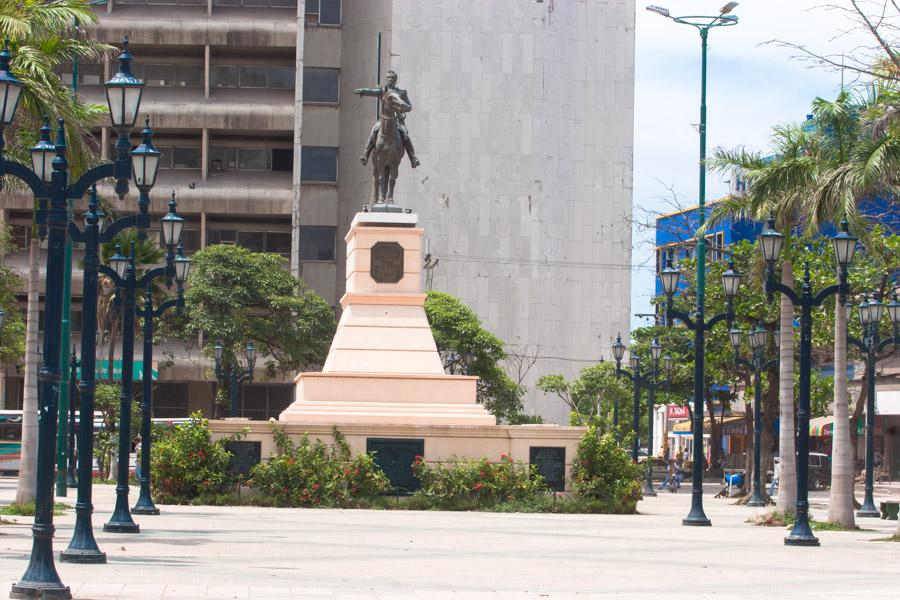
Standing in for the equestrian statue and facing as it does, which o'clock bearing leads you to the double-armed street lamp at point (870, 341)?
The double-armed street lamp is roughly at 9 o'clock from the equestrian statue.

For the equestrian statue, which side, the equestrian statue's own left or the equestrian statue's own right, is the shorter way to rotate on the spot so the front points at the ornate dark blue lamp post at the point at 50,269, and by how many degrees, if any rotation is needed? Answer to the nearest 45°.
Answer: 0° — it already faces it

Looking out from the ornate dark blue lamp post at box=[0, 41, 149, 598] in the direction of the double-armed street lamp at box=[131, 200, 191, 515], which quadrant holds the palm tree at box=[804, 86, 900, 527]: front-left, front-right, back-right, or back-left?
front-right

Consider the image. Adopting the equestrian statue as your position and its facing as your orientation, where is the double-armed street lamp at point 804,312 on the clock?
The double-armed street lamp is roughly at 11 o'clock from the equestrian statue.

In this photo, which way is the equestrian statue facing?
toward the camera

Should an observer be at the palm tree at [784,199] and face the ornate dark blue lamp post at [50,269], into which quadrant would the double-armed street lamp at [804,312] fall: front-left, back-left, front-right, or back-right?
front-left

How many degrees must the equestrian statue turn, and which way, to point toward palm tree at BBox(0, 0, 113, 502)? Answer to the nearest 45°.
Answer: approximately 45° to its right

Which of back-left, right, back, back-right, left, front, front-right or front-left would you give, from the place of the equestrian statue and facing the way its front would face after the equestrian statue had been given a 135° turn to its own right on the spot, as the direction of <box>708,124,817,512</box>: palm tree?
back

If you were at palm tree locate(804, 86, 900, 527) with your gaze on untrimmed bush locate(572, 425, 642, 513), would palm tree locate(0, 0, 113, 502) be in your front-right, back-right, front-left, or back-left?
front-left

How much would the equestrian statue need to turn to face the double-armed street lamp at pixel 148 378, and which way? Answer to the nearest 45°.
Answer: approximately 45° to its right

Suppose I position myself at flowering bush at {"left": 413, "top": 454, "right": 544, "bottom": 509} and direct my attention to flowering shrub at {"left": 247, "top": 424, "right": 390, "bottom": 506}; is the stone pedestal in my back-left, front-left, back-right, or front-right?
front-right

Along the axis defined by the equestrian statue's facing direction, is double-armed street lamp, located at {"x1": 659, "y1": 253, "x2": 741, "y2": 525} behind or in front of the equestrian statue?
in front

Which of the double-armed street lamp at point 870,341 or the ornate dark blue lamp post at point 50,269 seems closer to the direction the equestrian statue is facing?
the ornate dark blue lamp post
